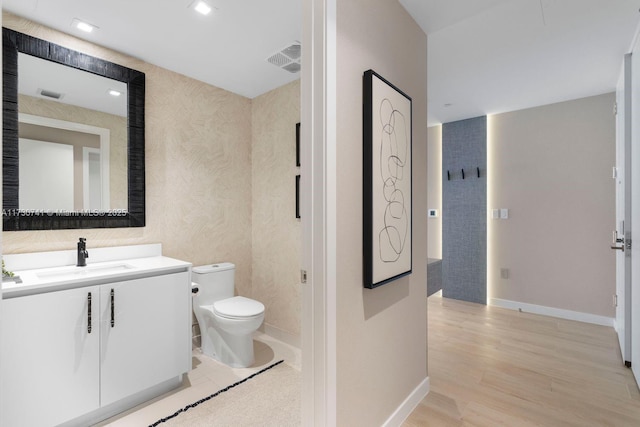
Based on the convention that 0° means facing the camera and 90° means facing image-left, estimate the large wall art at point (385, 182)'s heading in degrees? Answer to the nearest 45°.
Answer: approximately 315°

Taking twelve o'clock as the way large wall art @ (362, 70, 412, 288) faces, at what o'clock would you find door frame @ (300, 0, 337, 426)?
The door frame is roughly at 3 o'clock from the large wall art.

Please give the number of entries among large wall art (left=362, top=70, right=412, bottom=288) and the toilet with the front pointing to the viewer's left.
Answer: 0

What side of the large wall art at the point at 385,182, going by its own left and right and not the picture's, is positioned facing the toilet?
back

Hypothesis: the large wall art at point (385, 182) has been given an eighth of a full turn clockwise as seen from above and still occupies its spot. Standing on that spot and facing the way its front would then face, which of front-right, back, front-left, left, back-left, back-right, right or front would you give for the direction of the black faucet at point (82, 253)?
right

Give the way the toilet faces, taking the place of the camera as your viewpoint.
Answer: facing the viewer and to the right of the viewer

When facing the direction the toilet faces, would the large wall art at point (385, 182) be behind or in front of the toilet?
in front

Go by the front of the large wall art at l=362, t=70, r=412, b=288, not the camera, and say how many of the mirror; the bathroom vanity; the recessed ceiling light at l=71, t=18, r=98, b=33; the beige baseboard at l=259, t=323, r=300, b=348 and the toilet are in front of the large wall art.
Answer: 0

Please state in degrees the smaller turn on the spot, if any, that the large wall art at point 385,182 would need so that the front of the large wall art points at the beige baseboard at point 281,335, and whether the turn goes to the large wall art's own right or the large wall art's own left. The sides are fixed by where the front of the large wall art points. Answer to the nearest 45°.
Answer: approximately 180°

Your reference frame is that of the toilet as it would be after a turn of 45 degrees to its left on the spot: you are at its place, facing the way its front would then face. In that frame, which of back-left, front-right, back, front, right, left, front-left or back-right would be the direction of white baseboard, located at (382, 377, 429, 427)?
front-right

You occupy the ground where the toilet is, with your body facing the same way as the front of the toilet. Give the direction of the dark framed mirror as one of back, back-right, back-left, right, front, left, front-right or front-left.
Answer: back-right

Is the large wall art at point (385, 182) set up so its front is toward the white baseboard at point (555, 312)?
no

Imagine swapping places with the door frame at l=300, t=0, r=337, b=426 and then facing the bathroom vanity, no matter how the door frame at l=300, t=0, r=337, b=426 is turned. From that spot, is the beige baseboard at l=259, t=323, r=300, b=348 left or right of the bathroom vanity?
right
